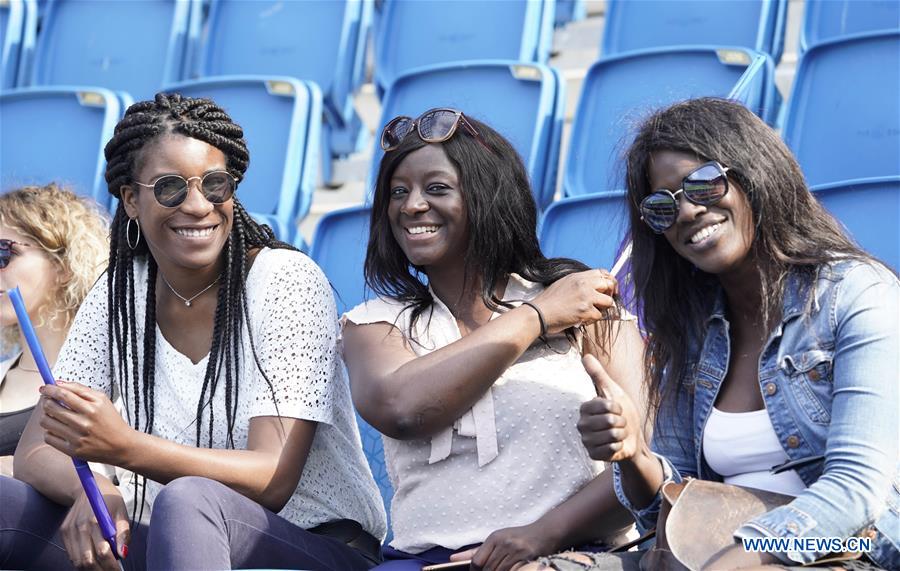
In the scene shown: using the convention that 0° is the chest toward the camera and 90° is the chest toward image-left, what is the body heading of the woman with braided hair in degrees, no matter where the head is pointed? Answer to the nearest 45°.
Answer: approximately 45°

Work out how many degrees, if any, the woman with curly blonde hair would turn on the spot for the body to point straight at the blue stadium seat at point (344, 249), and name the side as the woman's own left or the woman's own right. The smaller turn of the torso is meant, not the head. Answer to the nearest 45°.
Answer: approximately 135° to the woman's own left

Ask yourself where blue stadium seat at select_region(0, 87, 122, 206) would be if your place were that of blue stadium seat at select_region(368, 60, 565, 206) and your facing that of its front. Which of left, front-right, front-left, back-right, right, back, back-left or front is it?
front-right

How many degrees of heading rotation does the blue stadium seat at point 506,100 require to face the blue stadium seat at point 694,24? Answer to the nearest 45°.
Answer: approximately 180°

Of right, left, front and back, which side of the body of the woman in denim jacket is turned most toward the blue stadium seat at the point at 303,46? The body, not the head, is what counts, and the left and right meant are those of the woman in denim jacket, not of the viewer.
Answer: right

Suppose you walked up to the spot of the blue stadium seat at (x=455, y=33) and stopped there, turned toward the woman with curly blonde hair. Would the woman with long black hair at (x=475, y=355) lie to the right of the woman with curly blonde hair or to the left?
left
